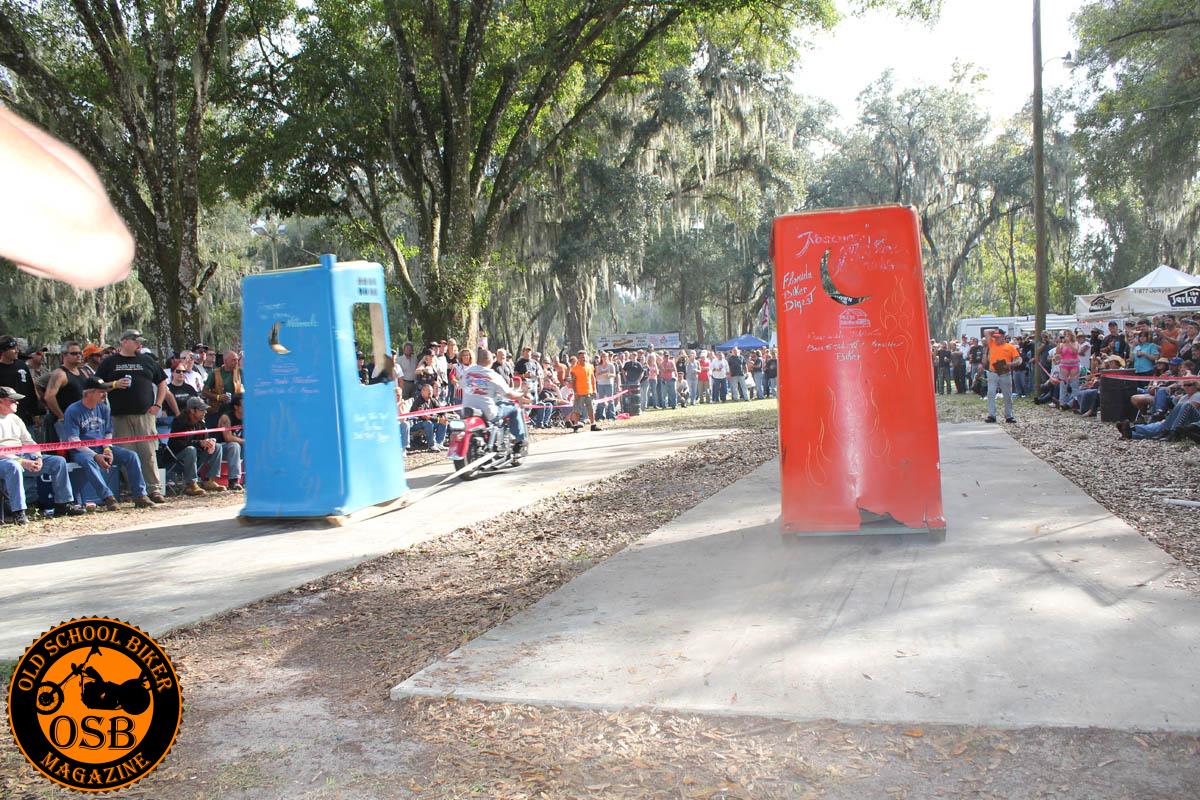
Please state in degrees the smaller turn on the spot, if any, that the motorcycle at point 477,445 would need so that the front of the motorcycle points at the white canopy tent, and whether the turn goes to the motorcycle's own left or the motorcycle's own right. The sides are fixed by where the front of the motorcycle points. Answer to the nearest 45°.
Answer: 0° — it already faces it

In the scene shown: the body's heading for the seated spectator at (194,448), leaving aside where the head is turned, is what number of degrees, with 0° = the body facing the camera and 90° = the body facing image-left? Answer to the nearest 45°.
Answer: approximately 315°

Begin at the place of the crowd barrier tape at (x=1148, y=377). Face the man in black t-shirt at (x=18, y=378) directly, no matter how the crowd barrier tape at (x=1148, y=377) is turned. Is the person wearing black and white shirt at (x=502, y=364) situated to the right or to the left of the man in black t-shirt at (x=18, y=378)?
right

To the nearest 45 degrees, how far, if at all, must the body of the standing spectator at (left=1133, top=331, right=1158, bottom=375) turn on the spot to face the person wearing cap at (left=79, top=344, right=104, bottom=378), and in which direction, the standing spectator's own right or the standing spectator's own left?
0° — they already face them

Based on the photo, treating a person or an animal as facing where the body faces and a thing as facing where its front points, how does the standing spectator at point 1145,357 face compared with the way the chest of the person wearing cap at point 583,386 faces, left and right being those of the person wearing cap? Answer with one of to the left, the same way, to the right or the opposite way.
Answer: to the right

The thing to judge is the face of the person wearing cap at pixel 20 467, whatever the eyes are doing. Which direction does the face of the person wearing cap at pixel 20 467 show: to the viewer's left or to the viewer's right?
to the viewer's right

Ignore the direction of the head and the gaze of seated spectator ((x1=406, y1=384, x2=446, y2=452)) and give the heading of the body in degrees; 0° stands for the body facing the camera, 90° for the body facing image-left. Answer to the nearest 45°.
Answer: approximately 315°

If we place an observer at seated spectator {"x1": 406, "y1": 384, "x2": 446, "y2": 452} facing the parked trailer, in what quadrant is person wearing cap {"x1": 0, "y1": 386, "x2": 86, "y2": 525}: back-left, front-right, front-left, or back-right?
back-right

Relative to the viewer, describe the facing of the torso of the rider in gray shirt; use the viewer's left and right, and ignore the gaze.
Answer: facing away from the viewer and to the right of the viewer

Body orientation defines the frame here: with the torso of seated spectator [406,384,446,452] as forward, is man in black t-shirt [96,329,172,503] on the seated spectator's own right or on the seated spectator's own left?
on the seated spectator's own right
